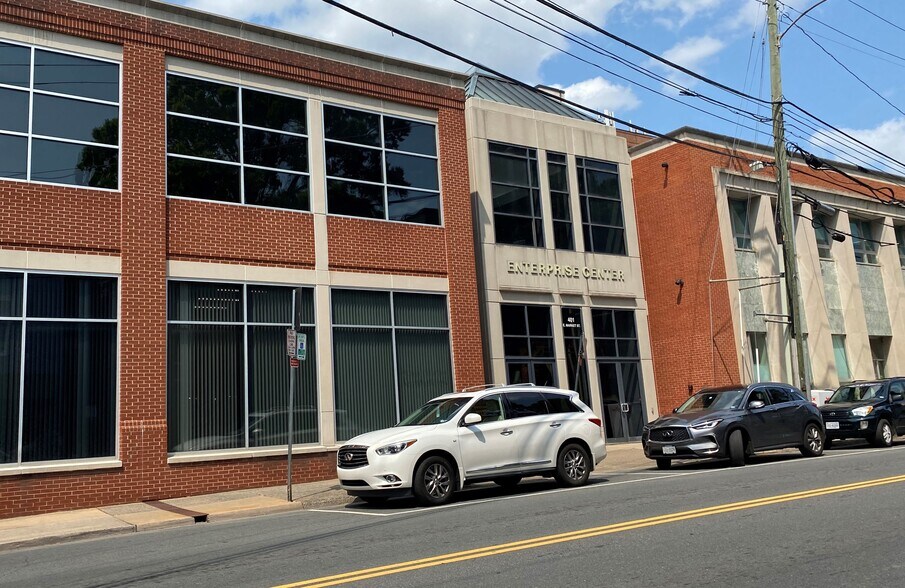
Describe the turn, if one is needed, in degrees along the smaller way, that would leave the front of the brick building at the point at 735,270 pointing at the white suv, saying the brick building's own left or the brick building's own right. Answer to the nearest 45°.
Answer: approximately 45° to the brick building's own right

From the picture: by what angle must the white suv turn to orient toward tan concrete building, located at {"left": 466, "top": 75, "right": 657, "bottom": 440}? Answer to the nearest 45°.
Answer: approximately 135° to its right

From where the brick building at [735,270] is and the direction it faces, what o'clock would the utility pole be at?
The utility pole is roughly at 1 o'clock from the brick building.

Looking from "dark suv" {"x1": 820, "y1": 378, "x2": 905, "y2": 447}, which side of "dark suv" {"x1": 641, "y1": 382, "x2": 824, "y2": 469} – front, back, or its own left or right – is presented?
back

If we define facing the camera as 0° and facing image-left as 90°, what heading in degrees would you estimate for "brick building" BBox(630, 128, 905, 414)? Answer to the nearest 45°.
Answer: approximately 315°

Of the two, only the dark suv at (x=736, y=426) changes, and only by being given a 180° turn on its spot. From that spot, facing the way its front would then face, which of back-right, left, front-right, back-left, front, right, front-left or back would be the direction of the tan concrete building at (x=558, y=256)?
left

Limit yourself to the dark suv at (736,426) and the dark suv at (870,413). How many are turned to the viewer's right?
0

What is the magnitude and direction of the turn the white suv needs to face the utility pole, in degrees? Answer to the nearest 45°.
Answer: approximately 180°

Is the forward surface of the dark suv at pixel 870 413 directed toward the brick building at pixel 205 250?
yes

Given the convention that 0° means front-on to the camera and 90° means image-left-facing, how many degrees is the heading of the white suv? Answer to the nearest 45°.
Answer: approximately 45°

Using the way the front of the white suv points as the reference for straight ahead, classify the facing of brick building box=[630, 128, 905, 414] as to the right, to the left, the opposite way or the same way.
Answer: to the left

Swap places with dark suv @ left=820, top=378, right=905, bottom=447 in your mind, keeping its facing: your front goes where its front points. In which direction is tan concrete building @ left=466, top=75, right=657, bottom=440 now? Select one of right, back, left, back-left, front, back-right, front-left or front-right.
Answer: front-right
